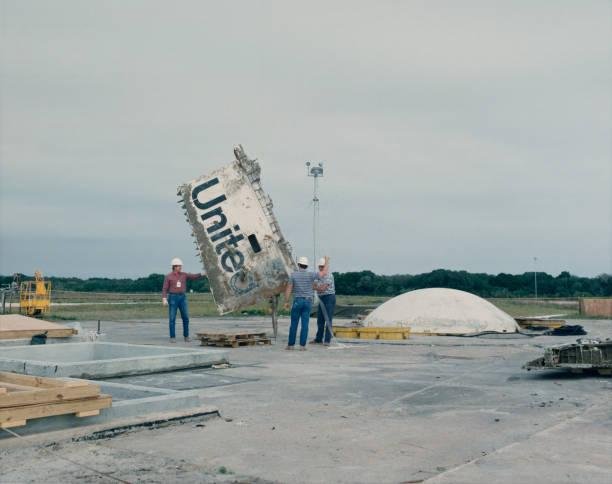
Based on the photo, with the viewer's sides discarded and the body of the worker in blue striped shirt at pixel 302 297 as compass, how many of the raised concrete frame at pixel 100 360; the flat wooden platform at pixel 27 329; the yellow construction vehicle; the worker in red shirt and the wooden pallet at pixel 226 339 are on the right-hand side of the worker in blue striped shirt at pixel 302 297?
0

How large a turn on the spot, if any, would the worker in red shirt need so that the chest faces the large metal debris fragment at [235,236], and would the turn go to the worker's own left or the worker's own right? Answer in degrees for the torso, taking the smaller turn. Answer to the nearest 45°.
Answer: approximately 90° to the worker's own left

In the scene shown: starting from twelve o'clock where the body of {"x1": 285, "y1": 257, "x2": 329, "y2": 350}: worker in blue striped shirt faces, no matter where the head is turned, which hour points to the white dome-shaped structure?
The white dome-shaped structure is roughly at 1 o'clock from the worker in blue striped shirt.

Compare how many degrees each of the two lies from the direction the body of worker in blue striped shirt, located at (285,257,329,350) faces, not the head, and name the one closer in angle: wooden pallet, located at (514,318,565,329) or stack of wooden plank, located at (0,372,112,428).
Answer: the wooden pallet

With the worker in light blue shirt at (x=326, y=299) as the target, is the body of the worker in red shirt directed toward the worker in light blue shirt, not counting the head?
no

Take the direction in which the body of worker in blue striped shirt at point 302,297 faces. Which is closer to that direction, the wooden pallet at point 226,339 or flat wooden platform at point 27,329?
the wooden pallet

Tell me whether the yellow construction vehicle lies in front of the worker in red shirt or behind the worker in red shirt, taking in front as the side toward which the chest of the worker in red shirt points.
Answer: behind

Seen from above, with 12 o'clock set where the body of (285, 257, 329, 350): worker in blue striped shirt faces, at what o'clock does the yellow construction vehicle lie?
The yellow construction vehicle is roughly at 11 o'clock from the worker in blue striped shirt.

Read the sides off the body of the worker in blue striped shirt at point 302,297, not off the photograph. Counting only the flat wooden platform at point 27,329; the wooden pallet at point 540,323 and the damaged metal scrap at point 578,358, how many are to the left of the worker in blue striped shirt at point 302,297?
1

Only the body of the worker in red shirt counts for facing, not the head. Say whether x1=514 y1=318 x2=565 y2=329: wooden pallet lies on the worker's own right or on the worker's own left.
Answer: on the worker's own left

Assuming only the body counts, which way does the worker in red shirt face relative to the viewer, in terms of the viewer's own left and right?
facing the viewer

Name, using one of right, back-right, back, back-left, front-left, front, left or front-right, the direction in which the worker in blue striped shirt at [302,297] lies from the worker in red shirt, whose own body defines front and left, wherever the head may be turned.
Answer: front-left

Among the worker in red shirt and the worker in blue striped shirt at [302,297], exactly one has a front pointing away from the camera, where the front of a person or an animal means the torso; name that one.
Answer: the worker in blue striped shirt

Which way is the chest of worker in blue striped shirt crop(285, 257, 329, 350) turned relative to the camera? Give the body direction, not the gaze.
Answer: away from the camera

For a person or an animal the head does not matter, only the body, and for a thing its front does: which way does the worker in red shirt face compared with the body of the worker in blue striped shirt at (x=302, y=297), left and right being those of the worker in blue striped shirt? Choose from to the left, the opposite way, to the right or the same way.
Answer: the opposite way

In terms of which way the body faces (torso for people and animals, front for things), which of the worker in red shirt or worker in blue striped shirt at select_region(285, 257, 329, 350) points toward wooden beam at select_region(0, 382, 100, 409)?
the worker in red shirt
